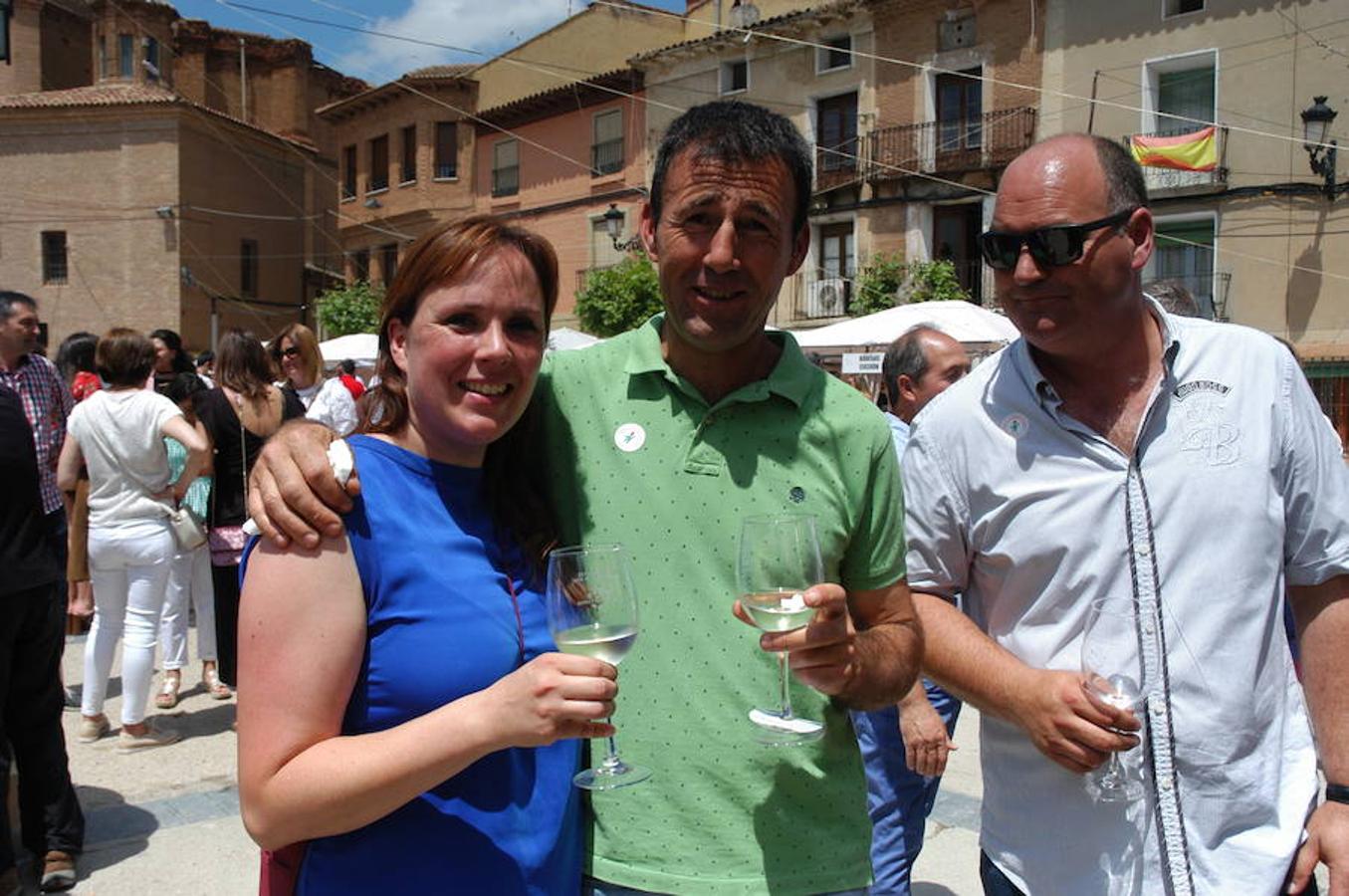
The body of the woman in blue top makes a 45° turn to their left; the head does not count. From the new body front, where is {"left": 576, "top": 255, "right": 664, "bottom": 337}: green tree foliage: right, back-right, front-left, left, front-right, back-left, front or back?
left

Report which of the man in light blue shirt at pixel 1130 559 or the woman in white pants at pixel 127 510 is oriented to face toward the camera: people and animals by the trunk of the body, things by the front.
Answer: the man in light blue shirt

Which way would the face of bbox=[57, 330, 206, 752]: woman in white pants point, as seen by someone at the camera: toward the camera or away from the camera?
away from the camera

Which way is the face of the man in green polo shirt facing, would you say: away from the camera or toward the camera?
toward the camera

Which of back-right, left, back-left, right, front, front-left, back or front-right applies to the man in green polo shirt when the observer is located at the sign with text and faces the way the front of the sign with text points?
front

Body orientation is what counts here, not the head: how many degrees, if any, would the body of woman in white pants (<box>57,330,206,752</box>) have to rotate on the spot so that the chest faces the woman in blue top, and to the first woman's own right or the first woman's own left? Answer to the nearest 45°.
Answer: approximately 135° to the first woman's own right

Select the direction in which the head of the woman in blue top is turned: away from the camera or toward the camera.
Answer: toward the camera

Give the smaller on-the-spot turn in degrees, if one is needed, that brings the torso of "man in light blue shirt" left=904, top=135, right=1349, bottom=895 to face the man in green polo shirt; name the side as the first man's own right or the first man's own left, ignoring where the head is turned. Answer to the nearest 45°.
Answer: approximately 45° to the first man's own right

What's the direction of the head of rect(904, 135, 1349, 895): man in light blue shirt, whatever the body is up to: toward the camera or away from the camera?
toward the camera

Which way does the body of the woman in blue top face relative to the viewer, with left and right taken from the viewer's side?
facing the viewer and to the right of the viewer

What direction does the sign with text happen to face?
toward the camera

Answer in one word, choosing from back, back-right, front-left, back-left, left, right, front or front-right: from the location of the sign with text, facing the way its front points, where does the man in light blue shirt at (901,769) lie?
front

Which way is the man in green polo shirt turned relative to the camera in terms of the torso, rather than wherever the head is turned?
toward the camera

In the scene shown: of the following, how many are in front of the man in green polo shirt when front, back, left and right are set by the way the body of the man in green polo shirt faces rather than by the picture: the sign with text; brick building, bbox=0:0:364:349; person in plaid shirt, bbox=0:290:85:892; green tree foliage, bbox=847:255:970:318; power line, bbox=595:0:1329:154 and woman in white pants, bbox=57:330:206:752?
0

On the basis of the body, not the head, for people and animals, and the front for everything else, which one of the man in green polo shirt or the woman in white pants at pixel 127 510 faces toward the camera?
the man in green polo shirt

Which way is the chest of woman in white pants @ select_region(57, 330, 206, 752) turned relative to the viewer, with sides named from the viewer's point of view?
facing away from the viewer and to the right of the viewer

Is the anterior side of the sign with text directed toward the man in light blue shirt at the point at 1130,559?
yes
